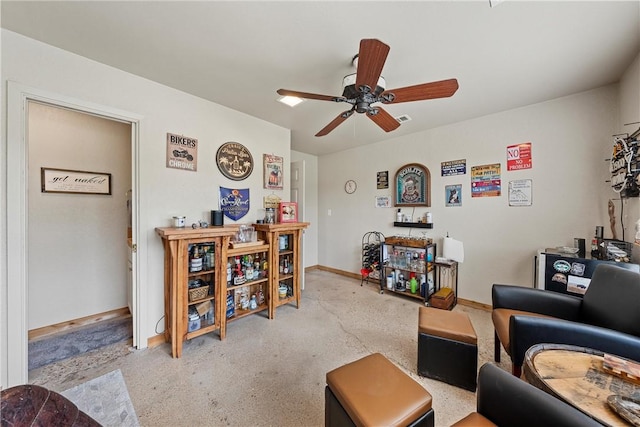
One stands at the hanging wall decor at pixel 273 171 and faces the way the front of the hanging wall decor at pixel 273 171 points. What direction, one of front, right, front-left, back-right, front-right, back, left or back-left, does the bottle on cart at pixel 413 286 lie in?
front-left

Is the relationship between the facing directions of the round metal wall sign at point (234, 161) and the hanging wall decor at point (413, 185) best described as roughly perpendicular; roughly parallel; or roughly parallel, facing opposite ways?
roughly perpendicular

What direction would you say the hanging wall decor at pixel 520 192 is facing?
toward the camera

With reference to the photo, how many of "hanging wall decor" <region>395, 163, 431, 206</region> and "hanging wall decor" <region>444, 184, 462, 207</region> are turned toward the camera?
2

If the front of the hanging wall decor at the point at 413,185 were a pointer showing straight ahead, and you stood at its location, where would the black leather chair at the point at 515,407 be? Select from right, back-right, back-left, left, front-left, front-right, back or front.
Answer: front

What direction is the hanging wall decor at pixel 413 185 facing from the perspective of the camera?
toward the camera

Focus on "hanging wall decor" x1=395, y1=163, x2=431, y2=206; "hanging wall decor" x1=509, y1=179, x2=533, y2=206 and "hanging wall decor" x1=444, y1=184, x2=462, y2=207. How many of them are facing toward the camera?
3

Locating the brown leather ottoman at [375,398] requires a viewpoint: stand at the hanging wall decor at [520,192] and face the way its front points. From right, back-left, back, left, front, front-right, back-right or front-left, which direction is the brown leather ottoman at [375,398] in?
front

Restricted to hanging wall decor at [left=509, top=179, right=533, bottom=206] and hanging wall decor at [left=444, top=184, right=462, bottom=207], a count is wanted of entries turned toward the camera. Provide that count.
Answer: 2

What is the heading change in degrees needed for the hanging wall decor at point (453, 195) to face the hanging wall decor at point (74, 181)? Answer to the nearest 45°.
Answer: approximately 45° to its right

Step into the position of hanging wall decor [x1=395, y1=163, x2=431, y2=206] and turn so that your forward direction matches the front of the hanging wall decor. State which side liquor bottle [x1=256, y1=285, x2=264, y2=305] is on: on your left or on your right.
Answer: on your right

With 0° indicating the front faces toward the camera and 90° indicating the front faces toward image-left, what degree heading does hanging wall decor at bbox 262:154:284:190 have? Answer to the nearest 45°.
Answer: approximately 315°

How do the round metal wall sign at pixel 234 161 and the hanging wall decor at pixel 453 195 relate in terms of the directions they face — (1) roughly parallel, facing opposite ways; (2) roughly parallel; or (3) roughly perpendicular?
roughly perpendicular
